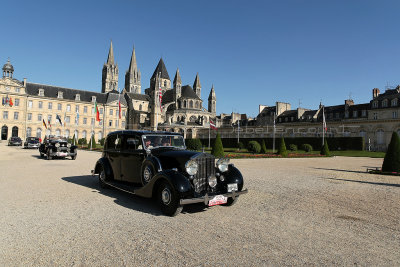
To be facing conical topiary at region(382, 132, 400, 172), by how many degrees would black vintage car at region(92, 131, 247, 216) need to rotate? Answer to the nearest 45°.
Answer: approximately 90° to its left

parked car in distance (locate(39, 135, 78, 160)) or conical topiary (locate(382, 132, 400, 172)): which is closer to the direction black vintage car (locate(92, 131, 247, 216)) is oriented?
the conical topiary

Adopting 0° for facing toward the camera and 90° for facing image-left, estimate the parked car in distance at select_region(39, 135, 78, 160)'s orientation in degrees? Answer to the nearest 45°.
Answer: approximately 315°

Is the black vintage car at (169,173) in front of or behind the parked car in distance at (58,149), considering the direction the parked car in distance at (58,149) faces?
in front

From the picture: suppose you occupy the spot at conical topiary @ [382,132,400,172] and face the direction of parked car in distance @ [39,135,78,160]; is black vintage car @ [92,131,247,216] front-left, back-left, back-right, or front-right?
front-left

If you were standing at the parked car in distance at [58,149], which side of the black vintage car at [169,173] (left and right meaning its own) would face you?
back

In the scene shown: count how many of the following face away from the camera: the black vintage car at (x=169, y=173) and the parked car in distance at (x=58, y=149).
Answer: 0

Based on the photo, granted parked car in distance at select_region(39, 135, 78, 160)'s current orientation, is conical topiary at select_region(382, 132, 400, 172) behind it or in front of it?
in front

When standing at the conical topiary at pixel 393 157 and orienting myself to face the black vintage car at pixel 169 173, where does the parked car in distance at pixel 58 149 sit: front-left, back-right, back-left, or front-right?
front-right

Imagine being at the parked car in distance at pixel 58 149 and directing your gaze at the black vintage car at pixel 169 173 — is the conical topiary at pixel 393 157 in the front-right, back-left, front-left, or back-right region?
front-left

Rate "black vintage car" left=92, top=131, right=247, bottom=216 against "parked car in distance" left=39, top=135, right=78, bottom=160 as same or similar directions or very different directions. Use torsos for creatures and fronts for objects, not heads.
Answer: same or similar directions
